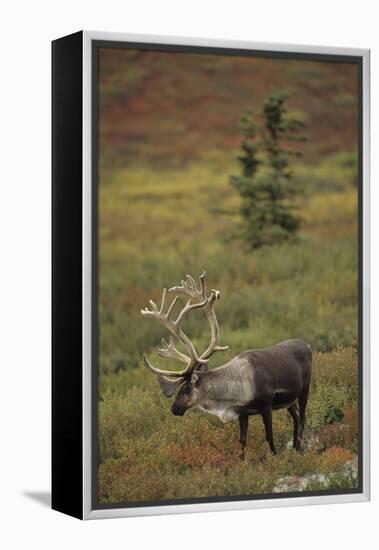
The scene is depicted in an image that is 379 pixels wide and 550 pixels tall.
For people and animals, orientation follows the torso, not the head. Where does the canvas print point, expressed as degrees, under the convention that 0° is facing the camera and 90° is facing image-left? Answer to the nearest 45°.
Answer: approximately 315°
